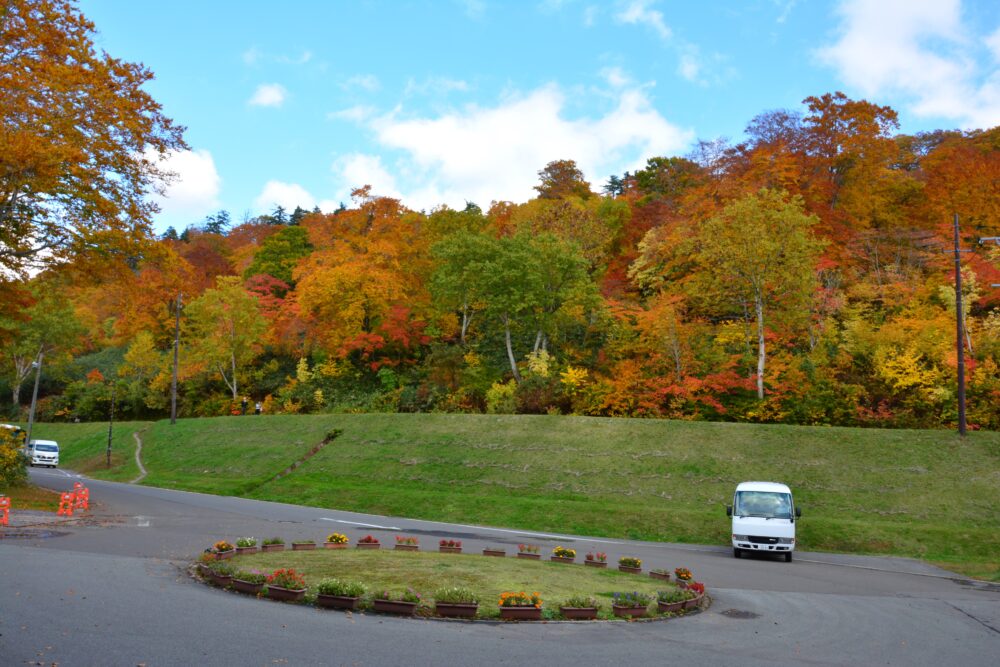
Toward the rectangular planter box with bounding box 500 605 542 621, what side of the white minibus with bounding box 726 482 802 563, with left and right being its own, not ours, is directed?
front

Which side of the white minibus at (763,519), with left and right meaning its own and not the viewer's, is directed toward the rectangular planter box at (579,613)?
front

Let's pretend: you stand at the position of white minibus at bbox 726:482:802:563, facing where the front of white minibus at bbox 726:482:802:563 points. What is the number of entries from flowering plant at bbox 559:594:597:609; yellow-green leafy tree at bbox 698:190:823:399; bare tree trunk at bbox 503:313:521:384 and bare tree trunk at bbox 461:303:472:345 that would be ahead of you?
1

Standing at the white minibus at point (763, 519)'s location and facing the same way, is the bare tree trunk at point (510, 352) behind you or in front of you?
behind

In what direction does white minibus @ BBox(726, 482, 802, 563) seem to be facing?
toward the camera

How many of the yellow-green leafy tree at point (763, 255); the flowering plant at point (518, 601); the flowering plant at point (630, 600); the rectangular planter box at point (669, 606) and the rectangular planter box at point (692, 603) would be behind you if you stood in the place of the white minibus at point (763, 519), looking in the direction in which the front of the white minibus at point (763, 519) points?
1

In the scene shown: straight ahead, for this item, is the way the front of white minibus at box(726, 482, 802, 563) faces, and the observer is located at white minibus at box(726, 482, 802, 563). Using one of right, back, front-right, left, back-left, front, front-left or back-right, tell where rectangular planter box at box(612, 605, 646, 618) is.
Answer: front

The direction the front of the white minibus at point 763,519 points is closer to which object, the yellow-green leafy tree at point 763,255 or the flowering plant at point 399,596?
the flowering plant

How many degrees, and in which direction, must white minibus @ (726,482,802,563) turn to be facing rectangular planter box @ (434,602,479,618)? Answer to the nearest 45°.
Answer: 0° — it already faces it

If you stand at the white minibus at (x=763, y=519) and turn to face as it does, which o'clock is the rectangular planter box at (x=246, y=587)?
The rectangular planter box is roughly at 1 o'clock from the white minibus.

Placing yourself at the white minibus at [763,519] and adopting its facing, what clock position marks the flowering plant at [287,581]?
The flowering plant is roughly at 1 o'clock from the white minibus.

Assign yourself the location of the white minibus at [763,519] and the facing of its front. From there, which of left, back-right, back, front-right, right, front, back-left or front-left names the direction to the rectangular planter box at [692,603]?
front

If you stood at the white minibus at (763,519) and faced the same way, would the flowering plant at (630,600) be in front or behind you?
in front

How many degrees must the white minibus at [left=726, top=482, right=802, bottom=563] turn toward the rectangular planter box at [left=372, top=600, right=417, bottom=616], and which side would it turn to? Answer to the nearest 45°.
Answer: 0° — it already faces it
